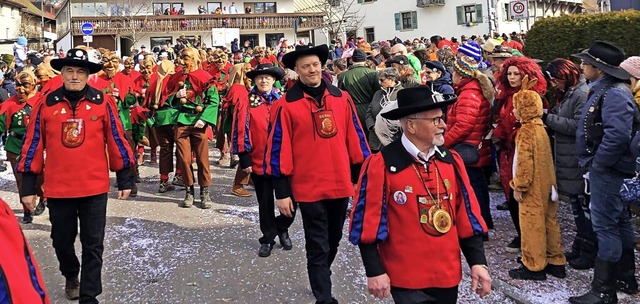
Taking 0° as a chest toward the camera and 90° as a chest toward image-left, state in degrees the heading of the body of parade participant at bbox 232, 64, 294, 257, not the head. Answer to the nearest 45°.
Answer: approximately 0°

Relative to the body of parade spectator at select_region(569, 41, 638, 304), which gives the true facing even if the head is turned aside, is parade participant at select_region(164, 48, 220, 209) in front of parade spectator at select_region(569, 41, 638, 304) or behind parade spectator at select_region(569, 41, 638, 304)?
in front

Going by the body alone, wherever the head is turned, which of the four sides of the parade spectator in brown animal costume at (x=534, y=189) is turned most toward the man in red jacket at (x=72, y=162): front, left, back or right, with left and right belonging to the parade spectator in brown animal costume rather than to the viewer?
front

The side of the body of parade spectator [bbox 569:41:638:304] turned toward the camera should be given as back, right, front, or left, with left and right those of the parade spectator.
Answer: left

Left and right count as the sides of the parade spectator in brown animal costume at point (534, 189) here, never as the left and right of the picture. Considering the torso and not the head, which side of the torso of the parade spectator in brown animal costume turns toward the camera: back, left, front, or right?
left

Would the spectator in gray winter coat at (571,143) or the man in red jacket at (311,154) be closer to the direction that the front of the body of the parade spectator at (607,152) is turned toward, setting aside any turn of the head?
the man in red jacket

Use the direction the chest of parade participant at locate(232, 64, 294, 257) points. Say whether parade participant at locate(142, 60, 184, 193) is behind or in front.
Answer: behind

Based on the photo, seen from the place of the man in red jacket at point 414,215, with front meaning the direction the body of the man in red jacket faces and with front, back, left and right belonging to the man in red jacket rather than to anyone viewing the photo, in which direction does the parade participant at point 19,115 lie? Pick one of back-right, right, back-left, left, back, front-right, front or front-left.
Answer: back

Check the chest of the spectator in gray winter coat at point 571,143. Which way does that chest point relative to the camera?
to the viewer's left

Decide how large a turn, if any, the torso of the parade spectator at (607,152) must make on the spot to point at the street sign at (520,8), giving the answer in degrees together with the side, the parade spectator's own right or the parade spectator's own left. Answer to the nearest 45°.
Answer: approximately 90° to the parade spectator's own right
